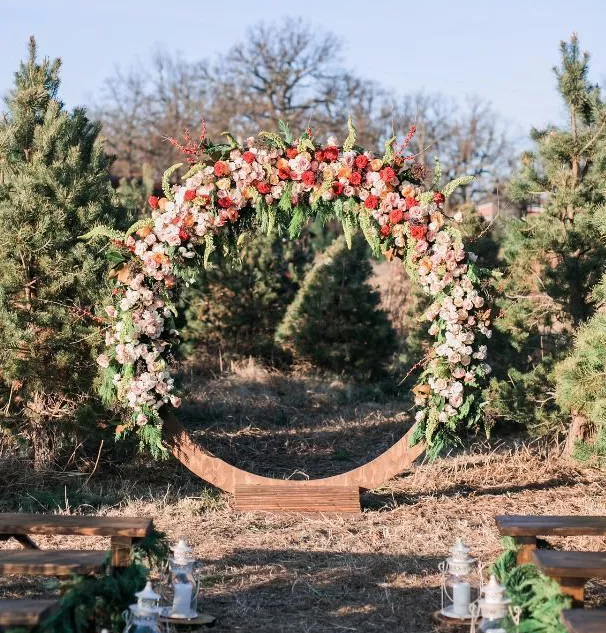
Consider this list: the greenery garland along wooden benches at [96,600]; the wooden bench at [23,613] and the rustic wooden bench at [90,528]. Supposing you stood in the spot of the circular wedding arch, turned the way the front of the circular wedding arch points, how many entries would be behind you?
0

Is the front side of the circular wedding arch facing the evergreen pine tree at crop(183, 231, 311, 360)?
no

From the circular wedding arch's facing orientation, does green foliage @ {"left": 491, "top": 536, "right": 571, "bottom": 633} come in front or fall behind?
in front

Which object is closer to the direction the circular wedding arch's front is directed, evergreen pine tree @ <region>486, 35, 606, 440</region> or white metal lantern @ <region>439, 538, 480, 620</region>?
the white metal lantern

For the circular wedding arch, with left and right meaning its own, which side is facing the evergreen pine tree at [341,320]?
back

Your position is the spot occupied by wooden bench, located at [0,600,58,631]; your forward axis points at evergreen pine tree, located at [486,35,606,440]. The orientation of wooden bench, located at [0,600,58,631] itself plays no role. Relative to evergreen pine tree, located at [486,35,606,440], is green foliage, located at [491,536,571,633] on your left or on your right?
right

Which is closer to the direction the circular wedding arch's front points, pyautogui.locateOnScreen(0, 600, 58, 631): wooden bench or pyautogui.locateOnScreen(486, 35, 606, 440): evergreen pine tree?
the wooden bench

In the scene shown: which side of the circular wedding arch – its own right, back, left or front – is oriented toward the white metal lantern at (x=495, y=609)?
front

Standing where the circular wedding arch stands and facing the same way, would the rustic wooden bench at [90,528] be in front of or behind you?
in front

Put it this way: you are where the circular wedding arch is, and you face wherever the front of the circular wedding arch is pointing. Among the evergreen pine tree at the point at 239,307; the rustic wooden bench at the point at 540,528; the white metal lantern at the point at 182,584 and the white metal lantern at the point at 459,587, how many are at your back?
1

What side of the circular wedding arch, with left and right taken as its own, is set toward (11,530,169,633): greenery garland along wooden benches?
front

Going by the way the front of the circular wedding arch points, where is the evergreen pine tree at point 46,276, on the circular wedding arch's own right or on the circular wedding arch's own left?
on the circular wedding arch's own right

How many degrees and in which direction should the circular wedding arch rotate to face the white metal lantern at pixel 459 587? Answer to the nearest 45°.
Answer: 0° — it already faces it

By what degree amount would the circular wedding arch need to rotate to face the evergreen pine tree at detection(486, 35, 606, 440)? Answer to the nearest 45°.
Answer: approximately 135° to its left

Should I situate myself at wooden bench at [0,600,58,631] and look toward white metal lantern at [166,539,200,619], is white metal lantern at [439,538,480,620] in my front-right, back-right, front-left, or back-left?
front-right

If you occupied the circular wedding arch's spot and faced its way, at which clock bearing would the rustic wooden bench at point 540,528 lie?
The rustic wooden bench is roughly at 11 o'clock from the circular wedding arch.

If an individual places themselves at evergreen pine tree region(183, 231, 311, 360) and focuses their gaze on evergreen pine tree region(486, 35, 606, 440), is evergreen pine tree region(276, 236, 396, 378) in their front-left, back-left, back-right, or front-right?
front-left

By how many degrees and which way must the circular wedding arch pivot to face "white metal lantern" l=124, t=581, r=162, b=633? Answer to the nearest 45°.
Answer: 0° — it already faces it

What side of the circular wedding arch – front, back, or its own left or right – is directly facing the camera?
front

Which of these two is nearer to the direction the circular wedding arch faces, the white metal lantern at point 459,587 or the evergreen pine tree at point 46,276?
the white metal lantern

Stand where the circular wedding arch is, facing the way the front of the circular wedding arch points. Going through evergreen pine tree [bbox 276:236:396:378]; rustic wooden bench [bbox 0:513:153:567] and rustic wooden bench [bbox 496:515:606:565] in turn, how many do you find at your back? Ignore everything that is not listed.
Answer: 1
